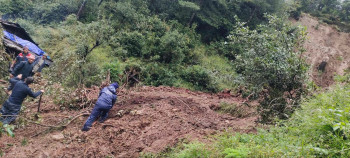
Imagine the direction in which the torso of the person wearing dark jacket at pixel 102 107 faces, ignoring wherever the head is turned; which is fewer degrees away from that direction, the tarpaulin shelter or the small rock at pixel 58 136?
the tarpaulin shelter

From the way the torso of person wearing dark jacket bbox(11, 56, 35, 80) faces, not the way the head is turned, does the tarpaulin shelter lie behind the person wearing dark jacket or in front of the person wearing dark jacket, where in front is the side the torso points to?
behind

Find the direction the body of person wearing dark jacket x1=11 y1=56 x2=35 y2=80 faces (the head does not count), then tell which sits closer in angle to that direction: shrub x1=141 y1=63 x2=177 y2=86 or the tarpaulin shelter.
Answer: the shrub

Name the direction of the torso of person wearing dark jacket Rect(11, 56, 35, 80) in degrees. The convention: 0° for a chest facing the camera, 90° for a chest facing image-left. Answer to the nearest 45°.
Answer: approximately 315°

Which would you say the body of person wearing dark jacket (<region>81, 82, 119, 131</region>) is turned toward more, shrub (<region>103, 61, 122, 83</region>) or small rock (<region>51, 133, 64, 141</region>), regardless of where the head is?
the shrub

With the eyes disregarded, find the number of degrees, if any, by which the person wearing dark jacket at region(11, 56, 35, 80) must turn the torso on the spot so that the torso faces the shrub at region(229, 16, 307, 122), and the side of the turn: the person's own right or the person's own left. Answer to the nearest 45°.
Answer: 0° — they already face it
